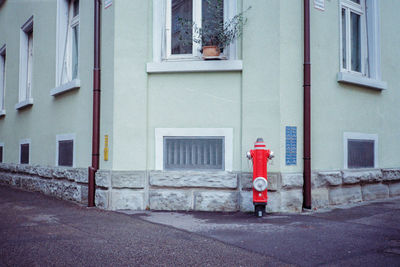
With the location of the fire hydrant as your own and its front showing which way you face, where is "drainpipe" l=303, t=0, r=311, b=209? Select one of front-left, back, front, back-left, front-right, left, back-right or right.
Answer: back-left

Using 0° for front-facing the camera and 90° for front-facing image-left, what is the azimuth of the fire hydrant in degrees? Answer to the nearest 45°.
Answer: approximately 0°

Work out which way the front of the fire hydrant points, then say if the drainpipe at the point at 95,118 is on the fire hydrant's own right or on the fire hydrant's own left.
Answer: on the fire hydrant's own right
